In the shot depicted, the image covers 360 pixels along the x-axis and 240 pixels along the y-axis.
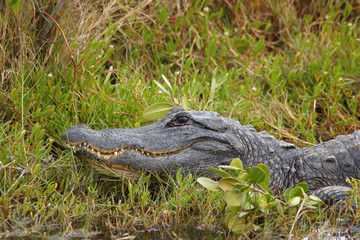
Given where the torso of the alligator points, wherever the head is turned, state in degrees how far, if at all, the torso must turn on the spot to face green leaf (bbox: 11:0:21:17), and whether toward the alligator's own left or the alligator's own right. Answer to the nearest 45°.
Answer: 0° — it already faces it

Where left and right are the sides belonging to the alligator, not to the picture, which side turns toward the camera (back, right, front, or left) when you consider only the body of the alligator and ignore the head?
left

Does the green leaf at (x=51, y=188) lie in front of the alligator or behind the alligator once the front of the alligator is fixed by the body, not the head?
in front

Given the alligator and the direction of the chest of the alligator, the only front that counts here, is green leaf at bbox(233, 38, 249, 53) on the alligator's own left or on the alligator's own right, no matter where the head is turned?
on the alligator's own right

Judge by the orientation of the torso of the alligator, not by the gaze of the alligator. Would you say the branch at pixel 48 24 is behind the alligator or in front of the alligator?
in front

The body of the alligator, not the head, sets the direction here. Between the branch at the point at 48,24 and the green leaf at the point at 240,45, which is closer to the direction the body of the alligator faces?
the branch

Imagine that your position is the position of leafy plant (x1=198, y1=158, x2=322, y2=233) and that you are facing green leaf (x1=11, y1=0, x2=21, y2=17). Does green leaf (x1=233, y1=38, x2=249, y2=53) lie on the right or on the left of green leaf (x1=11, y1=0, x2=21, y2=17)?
right

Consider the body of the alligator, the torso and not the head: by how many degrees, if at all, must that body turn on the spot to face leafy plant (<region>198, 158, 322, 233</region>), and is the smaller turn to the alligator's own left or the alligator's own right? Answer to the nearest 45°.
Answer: approximately 135° to the alligator's own left

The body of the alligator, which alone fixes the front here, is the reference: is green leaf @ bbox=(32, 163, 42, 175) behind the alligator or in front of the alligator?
in front

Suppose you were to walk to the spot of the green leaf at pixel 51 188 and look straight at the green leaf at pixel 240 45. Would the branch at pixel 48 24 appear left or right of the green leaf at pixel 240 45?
left
